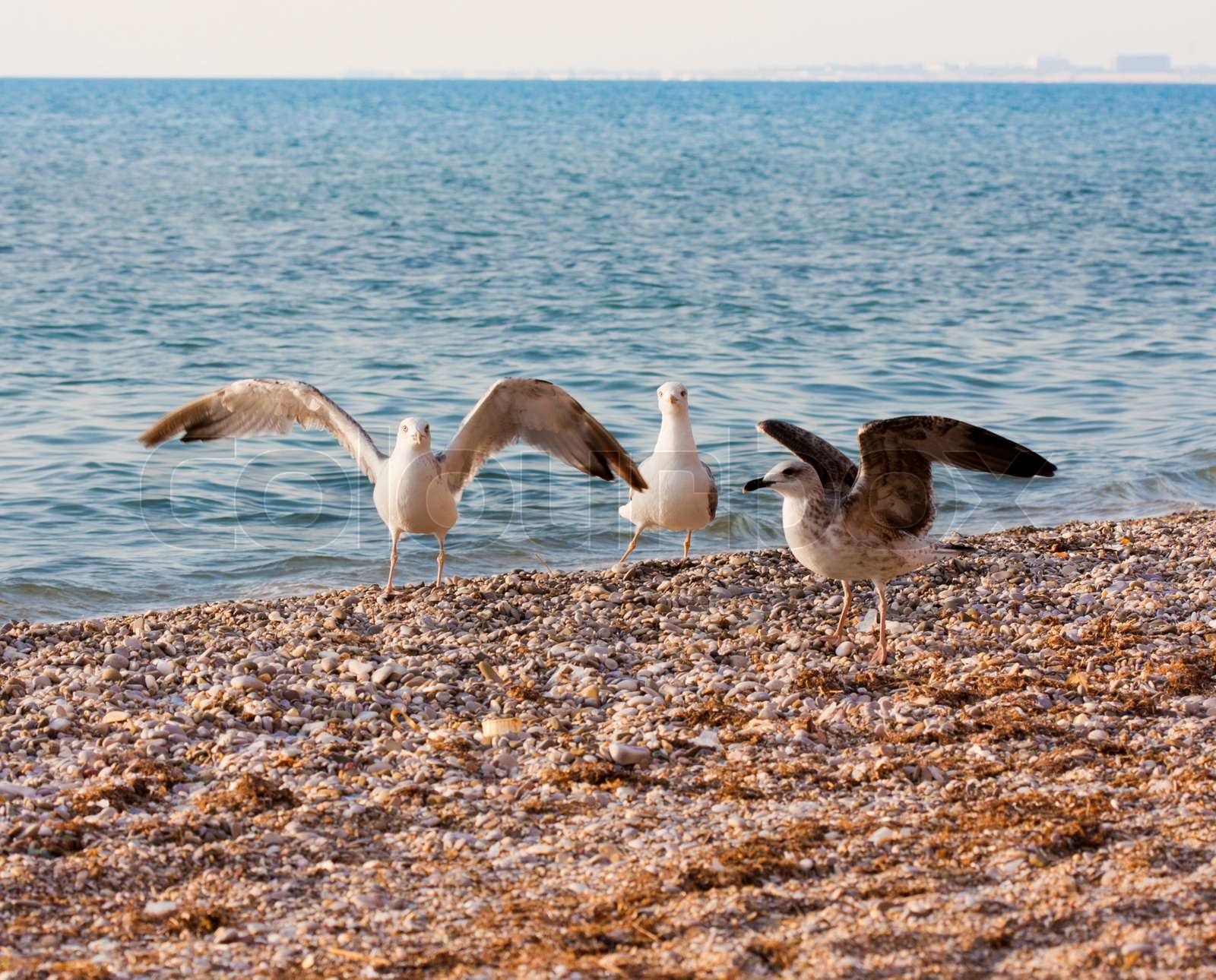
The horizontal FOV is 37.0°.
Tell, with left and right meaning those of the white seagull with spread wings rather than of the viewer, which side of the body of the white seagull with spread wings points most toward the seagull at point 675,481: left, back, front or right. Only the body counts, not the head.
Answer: left

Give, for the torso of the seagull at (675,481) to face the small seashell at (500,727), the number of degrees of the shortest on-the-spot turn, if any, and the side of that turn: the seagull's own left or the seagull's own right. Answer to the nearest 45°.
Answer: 0° — it already faces it

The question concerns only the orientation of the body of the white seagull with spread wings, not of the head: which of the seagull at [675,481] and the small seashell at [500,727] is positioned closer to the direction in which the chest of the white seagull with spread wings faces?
the small seashell

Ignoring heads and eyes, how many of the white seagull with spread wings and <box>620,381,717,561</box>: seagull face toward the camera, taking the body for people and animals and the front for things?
2

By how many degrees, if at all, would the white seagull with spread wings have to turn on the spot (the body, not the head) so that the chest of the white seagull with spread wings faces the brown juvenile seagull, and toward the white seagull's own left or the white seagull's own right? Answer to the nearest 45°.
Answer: approximately 45° to the white seagull's own left

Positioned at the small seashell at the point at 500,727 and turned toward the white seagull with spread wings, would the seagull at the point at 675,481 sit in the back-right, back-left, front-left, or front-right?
front-right

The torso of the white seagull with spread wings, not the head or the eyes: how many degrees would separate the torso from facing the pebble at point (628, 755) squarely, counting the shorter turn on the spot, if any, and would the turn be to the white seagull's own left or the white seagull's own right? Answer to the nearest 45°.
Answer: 0° — it already faces it

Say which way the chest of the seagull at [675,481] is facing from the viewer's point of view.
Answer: toward the camera

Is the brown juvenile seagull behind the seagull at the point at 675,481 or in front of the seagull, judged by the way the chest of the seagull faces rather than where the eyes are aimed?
in front

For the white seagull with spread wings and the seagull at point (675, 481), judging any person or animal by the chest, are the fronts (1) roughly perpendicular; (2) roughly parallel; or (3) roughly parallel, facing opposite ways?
roughly parallel

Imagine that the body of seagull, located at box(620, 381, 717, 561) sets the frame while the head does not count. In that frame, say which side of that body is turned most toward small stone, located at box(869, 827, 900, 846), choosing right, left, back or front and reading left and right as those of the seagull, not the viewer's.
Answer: front

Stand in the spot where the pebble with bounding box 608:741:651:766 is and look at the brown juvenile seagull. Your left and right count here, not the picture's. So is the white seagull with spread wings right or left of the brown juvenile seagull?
left

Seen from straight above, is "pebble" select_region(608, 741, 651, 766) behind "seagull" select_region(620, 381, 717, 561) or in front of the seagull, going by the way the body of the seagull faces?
in front

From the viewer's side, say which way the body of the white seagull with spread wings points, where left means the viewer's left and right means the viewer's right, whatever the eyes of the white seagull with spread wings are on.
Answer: facing the viewer
